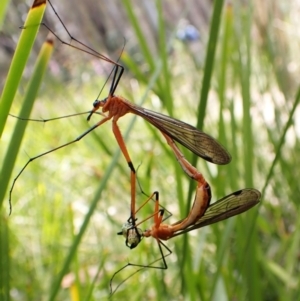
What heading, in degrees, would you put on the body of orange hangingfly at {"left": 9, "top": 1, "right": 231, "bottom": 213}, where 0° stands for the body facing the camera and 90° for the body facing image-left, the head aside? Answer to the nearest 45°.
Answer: approximately 90°
